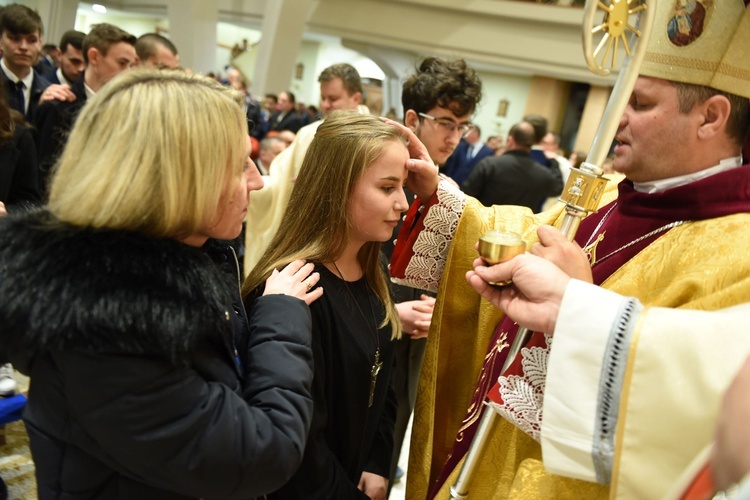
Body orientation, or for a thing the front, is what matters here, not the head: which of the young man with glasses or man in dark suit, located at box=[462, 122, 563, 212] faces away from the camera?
the man in dark suit

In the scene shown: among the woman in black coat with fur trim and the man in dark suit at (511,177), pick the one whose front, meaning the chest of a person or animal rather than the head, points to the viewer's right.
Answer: the woman in black coat with fur trim

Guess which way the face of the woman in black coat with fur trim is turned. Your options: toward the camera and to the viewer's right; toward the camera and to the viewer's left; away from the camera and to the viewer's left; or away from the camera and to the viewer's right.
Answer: away from the camera and to the viewer's right

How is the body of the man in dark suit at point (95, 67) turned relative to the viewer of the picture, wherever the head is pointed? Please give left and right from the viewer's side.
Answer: facing the viewer and to the right of the viewer

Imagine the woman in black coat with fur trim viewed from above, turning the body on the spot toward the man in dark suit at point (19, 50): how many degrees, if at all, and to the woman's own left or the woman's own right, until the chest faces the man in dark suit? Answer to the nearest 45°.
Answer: approximately 90° to the woman's own left

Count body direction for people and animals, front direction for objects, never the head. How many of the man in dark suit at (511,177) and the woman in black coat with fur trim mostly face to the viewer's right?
1

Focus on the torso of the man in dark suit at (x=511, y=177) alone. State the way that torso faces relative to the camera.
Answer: away from the camera

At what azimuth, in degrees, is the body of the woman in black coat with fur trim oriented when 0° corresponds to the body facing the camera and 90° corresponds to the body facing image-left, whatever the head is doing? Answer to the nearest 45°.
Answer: approximately 270°

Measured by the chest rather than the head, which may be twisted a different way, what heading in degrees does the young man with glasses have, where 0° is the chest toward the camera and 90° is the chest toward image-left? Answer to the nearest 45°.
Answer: approximately 315°
